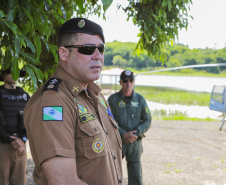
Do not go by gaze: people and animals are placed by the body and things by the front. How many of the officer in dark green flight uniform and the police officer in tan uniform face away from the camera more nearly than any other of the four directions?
0

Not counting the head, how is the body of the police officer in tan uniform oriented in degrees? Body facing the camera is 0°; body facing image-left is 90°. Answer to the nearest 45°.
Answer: approximately 315°

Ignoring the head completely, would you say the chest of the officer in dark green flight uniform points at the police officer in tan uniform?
yes

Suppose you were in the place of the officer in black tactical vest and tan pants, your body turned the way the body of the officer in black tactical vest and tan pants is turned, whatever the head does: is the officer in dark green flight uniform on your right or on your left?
on your left

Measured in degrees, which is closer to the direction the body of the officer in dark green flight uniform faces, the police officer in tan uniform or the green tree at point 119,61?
the police officer in tan uniform

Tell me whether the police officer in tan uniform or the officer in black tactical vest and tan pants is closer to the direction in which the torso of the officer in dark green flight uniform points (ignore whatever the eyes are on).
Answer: the police officer in tan uniform

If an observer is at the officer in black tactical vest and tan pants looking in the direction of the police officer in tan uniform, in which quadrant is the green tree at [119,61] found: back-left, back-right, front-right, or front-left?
back-left

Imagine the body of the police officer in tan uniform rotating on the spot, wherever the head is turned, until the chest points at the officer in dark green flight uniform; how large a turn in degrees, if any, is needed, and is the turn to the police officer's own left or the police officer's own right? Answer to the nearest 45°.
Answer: approximately 135° to the police officer's own left

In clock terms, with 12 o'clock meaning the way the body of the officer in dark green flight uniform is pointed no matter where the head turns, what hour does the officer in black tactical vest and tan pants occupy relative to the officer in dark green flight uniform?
The officer in black tactical vest and tan pants is roughly at 2 o'clock from the officer in dark green flight uniform.

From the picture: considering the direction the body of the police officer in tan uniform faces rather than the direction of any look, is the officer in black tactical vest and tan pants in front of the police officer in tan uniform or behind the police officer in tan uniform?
behind

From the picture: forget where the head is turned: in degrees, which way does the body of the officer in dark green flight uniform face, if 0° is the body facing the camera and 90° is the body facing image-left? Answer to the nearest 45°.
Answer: approximately 0°
